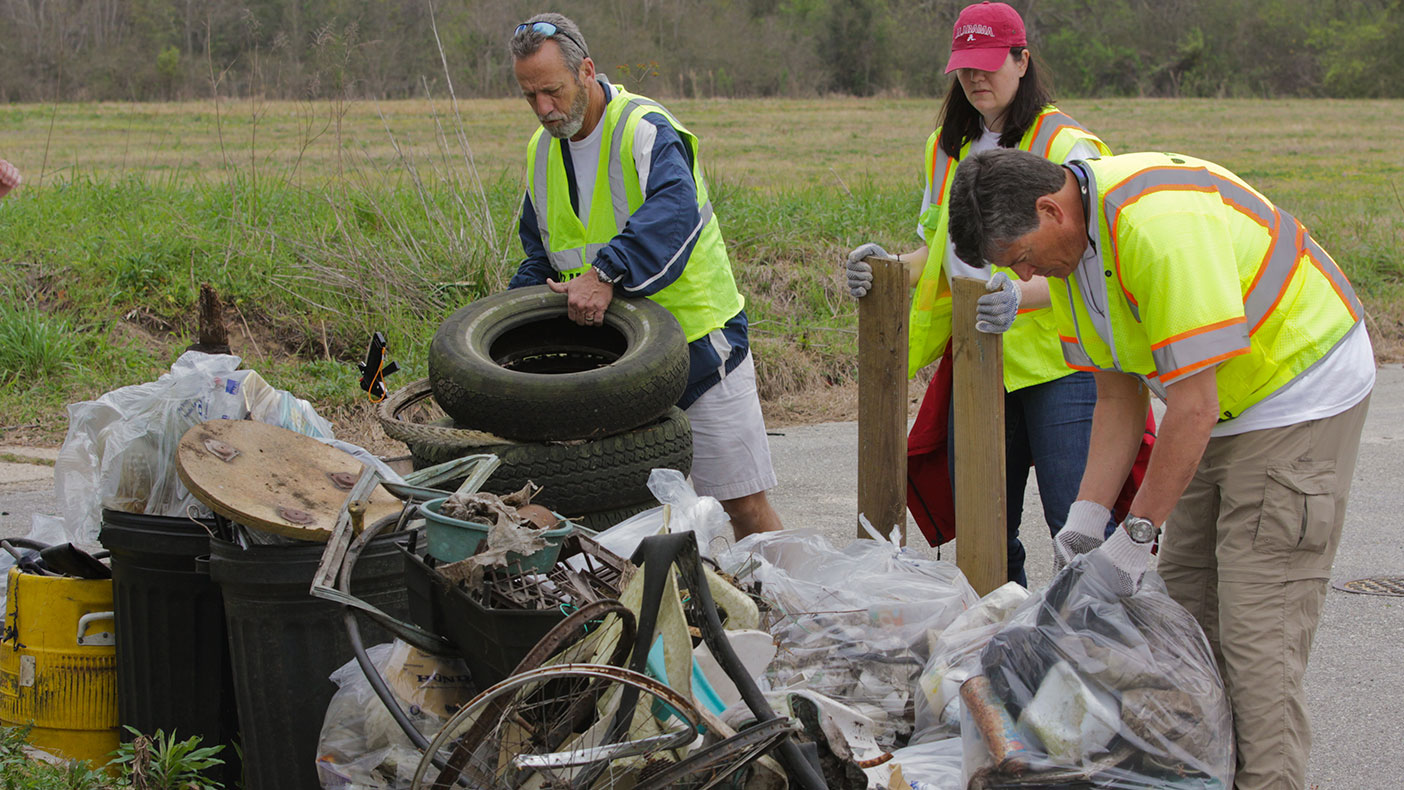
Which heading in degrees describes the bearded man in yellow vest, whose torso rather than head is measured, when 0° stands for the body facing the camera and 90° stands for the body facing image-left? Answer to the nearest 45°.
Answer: approximately 45°

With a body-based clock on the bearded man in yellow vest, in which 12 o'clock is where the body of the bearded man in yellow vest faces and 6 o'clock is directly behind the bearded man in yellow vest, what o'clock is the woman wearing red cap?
The woman wearing red cap is roughly at 8 o'clock from the bearded man in yellow vest.

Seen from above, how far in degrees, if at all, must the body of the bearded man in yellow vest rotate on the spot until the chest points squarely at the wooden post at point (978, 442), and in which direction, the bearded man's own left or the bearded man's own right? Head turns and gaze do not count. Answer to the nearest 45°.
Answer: approximately 90° to the bearded man's own left

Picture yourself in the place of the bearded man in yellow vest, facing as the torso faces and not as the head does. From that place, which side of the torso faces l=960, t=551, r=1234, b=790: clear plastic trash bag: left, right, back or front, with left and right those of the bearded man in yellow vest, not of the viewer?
left

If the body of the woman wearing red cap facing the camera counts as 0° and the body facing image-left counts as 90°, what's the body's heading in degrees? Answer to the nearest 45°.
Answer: approximately 45°

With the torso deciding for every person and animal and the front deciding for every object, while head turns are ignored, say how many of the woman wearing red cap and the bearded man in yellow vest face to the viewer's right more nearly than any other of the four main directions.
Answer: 0

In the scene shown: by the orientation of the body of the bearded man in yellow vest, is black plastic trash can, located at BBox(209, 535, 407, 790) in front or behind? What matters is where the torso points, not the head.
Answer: in front

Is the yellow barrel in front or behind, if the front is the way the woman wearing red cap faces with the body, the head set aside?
in front

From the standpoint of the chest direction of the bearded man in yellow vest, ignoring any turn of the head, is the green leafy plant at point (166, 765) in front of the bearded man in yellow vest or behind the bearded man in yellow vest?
in front
